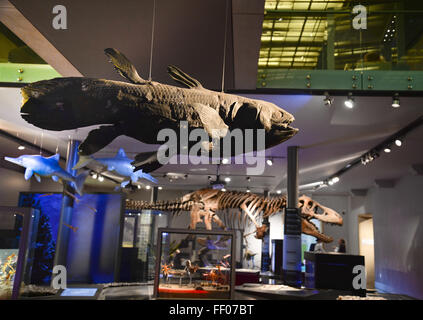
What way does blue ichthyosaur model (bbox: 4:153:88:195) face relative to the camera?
to the viewer's left

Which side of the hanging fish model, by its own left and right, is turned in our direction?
right

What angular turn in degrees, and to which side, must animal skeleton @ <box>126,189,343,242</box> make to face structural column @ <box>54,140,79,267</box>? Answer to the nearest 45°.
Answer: approximately 135° to its right

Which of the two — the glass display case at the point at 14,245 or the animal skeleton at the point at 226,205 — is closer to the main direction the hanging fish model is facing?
the animal skeleton

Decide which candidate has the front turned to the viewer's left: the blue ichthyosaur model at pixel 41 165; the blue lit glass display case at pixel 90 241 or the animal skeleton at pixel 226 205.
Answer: the blue ichthyosaur model

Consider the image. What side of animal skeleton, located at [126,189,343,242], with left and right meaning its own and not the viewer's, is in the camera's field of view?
right
